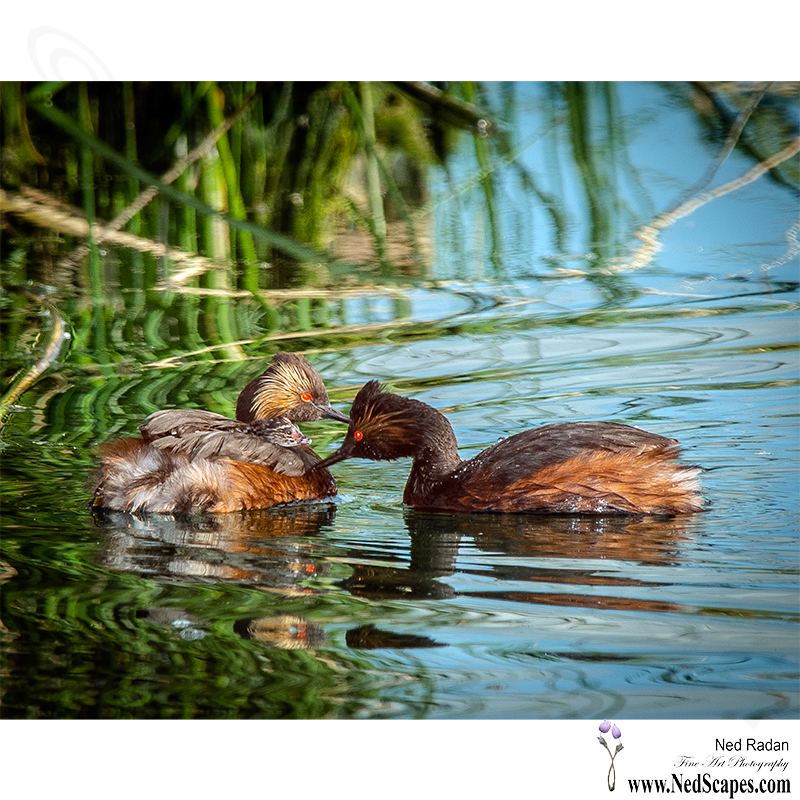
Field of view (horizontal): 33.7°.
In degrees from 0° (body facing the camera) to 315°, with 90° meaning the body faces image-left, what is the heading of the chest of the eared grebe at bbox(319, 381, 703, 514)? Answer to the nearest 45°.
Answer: approximately 90°

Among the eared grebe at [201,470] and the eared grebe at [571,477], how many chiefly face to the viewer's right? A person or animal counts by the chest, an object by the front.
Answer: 1

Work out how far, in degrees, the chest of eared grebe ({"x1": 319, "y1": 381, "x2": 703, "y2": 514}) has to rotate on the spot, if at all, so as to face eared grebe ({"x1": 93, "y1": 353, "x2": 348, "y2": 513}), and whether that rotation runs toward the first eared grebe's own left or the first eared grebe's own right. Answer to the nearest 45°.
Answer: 0° — it already faces it

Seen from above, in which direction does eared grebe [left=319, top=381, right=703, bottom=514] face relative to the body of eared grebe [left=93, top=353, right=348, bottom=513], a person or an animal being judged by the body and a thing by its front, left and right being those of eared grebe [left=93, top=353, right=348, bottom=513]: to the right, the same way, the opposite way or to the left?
the opposite way

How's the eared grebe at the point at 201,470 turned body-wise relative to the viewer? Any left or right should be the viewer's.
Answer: facing to the right of the viewer

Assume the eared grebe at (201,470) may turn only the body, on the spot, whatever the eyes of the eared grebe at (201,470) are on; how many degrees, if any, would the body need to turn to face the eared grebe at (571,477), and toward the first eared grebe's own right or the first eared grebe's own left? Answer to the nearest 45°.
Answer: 0° — it already faces it
